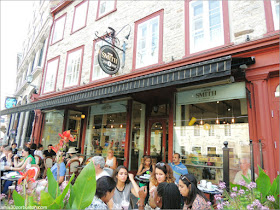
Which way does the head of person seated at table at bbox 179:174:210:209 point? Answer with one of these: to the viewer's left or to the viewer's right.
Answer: to the viewer's left

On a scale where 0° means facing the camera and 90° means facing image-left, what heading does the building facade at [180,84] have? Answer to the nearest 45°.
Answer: approximately 45°

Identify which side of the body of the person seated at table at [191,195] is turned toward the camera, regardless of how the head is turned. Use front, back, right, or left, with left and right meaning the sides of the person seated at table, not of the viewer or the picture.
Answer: left

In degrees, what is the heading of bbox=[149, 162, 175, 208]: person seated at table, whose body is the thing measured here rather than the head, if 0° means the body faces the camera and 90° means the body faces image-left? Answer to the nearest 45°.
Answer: approximately 45°

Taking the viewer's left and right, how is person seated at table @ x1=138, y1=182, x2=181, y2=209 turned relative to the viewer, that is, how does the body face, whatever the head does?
facing away from the viewer and to the left of the viewer

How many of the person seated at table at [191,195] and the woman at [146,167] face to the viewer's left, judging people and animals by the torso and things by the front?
1

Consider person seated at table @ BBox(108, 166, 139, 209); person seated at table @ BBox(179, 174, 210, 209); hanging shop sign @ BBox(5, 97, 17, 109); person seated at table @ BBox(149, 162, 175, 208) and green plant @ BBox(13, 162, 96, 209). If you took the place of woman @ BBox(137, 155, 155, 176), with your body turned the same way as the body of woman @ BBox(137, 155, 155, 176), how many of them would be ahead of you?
4

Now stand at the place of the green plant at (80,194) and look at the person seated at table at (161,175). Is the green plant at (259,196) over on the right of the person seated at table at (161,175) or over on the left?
right

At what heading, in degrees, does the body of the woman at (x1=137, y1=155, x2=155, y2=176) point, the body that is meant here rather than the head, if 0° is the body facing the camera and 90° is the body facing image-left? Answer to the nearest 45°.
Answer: approximately 0°
